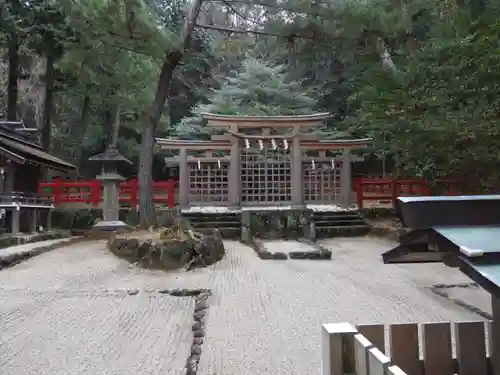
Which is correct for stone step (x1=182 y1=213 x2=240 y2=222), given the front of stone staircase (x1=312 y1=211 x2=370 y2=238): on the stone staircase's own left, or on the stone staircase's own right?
on the stone staircase's own right

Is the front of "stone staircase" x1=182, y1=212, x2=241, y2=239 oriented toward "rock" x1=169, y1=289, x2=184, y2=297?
yes

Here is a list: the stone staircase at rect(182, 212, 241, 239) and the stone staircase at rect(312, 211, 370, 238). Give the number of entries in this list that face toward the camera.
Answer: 2

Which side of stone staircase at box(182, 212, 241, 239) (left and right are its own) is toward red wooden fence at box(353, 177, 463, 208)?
left

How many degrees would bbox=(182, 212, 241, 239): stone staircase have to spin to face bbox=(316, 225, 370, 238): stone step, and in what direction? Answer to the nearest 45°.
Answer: approximately 90° to its left

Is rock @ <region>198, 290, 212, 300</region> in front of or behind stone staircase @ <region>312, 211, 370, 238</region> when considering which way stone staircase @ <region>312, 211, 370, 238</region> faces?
in front

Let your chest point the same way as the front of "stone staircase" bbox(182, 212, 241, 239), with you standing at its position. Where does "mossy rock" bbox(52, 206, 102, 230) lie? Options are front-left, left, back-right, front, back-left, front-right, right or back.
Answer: right

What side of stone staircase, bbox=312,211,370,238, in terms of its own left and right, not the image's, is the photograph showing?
front

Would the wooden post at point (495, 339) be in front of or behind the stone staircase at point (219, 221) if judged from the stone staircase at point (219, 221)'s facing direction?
in front

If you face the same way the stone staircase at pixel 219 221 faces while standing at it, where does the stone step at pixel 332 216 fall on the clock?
The stone step is roughly at 9 o'clock from the stone staircase.

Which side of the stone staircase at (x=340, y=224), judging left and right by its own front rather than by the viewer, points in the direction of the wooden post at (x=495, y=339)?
front

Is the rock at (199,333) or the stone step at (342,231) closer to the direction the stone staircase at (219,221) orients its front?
the rock

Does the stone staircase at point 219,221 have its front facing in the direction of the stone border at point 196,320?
yes

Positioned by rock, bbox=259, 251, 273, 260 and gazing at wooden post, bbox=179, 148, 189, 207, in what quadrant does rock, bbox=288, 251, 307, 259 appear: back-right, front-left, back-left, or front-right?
back-right

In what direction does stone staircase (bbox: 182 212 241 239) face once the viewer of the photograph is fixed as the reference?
facing the viewer
